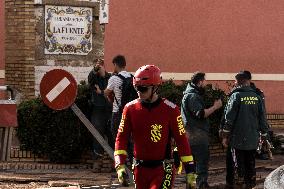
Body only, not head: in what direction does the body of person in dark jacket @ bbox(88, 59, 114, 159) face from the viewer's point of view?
to the viewer's right

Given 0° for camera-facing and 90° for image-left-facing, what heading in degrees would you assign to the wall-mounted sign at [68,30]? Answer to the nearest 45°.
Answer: approximately 0°

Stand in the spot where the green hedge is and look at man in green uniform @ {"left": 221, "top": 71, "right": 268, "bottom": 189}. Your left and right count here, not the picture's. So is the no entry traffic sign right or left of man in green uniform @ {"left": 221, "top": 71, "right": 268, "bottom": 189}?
right

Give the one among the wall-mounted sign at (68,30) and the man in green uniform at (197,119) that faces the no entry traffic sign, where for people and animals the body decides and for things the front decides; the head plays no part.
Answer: the wall-mounted sign
